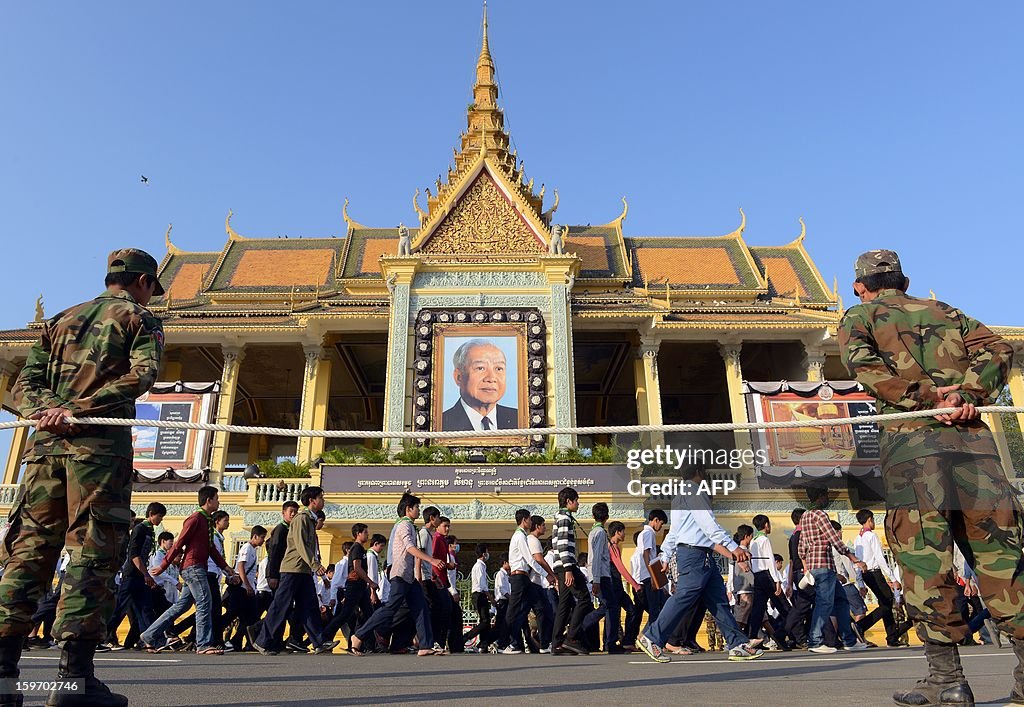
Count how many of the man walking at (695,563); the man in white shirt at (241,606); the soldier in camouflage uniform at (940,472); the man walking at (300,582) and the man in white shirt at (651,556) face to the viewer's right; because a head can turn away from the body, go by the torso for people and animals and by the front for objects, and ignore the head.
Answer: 4

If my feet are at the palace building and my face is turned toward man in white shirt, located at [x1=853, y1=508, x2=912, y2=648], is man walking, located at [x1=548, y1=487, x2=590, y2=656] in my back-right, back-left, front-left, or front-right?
front-right

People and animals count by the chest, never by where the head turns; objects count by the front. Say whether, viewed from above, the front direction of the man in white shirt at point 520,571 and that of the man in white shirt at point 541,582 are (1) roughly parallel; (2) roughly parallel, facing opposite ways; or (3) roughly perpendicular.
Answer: roughly parallel

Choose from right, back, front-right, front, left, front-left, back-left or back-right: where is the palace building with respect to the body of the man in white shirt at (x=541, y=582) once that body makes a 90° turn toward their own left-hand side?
front

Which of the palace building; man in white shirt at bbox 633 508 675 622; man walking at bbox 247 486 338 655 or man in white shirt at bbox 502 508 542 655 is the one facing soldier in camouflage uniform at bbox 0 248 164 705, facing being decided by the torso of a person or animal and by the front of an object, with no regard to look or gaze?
the palace building

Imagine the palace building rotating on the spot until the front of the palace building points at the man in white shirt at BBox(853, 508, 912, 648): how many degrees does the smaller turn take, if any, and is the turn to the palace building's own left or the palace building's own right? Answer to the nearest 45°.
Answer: approximately 45° to the palace building's own left

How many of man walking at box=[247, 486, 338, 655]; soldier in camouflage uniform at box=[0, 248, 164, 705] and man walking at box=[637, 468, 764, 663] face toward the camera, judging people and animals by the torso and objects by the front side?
0

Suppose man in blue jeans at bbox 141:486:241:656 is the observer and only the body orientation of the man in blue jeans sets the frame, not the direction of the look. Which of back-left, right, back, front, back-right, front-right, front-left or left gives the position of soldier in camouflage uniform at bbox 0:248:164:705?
right

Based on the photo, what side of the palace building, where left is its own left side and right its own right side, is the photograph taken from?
front

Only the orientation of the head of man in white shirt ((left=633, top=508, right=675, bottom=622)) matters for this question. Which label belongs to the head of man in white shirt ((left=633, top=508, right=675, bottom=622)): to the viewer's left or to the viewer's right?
to the viewer's right

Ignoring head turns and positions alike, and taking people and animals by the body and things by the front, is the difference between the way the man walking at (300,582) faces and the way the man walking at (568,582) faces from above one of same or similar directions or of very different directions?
same or similar directions

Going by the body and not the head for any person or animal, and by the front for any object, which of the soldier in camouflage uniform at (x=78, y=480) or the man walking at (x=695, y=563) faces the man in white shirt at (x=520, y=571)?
the soldier in camouflage uniform

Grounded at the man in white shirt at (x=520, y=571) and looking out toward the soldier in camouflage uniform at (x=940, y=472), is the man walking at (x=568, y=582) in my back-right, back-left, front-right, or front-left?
front-left

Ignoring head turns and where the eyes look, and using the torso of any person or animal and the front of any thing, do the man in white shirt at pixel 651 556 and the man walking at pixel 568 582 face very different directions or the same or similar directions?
same or similar directions
